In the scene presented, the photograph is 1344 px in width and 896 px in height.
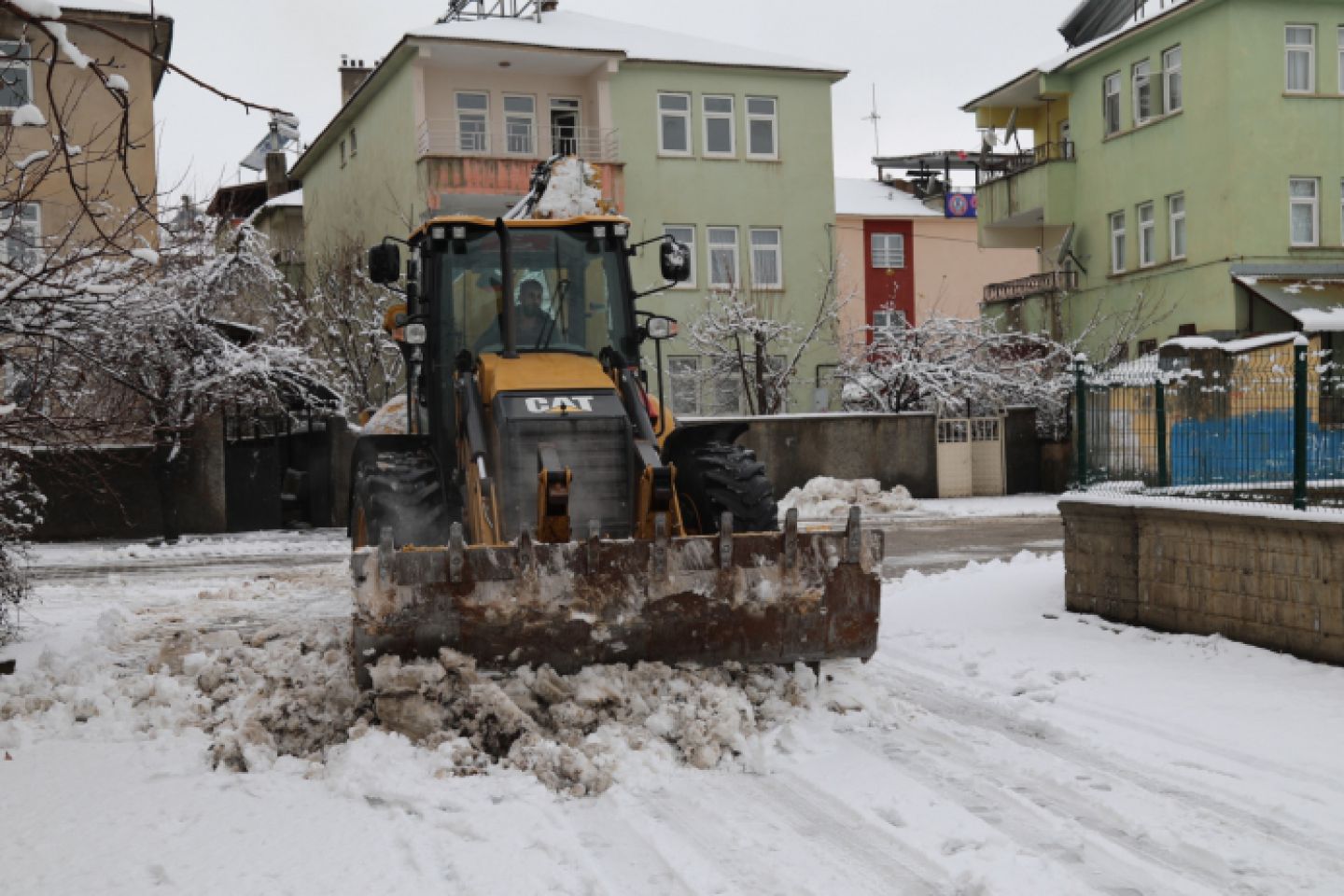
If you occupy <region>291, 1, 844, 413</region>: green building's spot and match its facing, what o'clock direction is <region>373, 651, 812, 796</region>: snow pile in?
The snow pile is roughly at 12 o'clock from the green building.

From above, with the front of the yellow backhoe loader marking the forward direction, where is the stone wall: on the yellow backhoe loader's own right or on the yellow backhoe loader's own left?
on the yellow backhoe loader's own left

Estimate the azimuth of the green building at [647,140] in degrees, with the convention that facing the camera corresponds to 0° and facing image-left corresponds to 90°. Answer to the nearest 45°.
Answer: approximately 0°

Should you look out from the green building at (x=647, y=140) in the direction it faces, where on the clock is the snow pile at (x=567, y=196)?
The snow pile is roughly at 12 o'clock from the green building.

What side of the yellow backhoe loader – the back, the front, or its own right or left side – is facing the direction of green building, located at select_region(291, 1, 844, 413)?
back

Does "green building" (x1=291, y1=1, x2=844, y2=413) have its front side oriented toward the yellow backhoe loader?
yes

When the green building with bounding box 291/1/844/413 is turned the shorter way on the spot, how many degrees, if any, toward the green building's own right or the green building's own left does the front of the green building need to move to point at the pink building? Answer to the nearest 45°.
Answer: approximately 135° to the green building's own left

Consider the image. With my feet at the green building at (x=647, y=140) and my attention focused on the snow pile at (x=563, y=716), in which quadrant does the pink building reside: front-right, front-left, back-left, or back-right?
back-left

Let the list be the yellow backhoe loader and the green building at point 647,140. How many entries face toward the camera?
2

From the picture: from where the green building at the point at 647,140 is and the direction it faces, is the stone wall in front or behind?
in front
